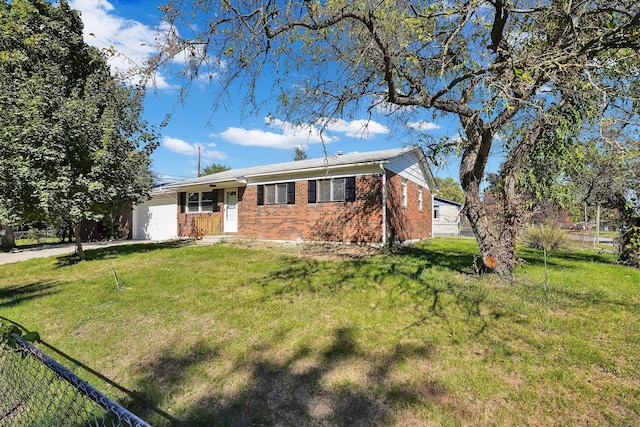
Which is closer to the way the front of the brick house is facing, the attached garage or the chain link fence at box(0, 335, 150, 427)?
the chain link fence

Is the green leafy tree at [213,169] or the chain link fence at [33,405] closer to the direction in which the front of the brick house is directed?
the chain link fence

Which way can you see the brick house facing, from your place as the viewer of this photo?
facing the viewer and to the left of the viewer

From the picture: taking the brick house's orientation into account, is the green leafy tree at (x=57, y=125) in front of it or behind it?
in front

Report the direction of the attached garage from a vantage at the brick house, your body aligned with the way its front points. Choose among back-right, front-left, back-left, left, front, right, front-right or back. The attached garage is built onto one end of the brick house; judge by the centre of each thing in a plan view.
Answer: right

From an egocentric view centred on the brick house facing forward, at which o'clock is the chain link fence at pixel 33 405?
The chain link fence is roughly at 11 o'clock from the brick house.

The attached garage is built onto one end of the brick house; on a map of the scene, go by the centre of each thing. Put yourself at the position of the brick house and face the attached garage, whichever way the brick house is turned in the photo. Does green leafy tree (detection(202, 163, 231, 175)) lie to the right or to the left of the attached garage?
right

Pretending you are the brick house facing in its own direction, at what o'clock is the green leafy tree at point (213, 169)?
The green leafy tree is roughly at 4 o'clock from the brick house.

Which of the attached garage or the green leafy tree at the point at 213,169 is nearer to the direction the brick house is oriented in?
the attached garage
